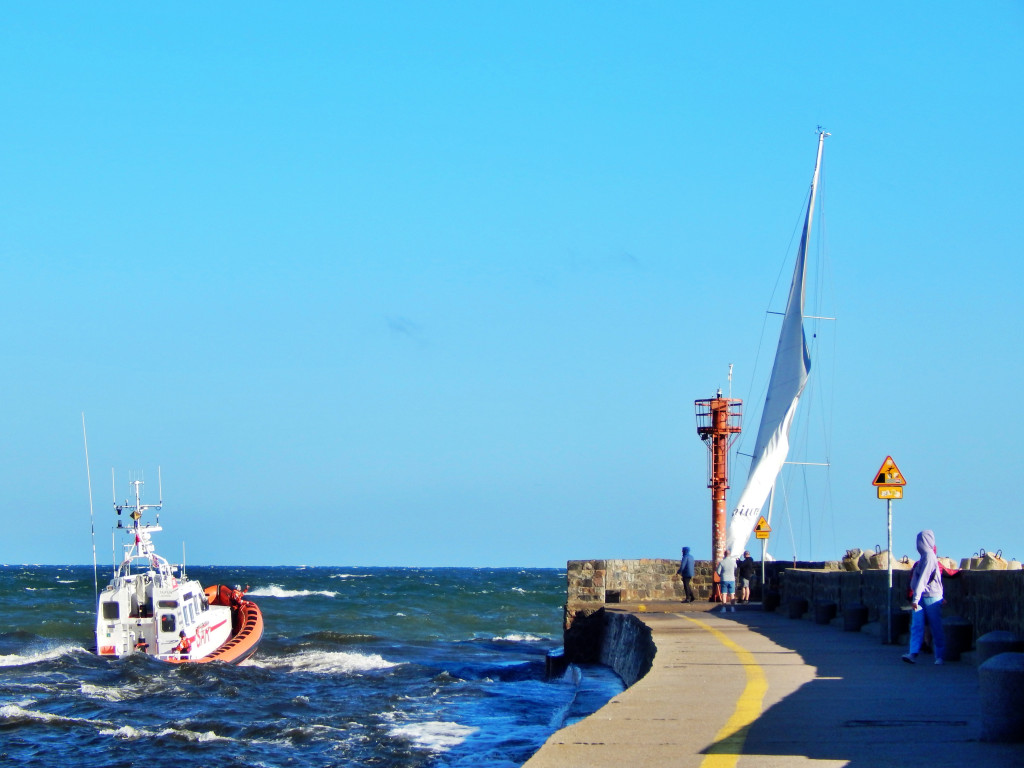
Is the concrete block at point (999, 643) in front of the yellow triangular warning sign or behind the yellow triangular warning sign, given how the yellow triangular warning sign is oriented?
in front

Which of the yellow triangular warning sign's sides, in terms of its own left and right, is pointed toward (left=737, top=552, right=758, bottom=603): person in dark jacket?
back

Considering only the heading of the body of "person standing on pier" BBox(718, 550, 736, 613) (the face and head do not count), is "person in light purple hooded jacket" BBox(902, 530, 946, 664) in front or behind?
behind

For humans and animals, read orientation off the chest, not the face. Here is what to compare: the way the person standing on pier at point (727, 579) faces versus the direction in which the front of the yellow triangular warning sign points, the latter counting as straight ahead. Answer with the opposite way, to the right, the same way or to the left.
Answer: the opposite way

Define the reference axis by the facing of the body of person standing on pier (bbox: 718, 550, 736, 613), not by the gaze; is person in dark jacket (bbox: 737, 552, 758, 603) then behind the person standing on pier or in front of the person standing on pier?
in front

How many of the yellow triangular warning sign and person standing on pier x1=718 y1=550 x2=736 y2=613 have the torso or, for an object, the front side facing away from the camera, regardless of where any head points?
1

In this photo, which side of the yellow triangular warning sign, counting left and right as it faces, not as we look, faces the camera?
front
